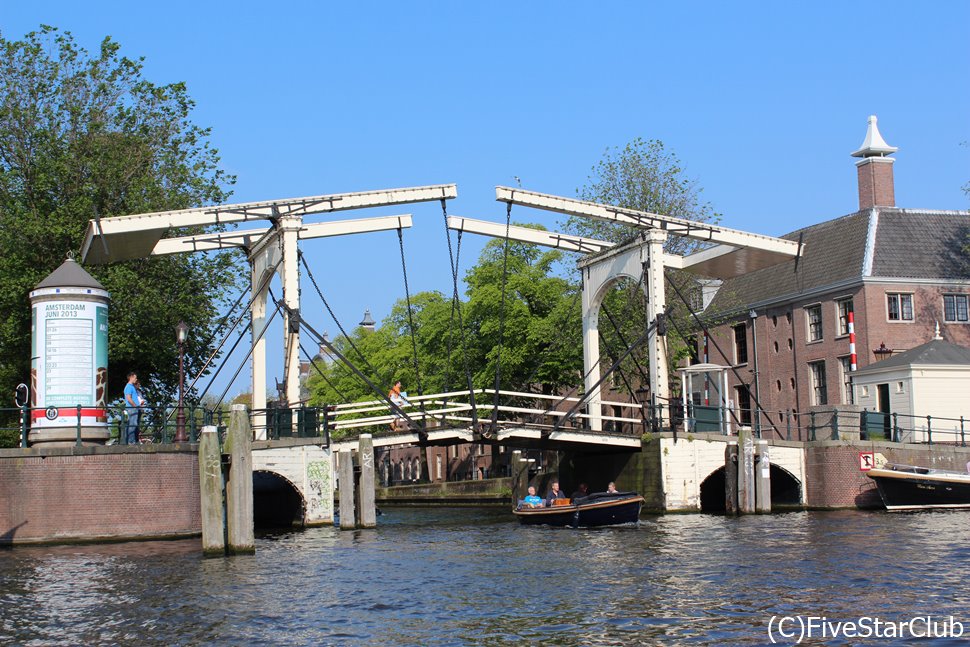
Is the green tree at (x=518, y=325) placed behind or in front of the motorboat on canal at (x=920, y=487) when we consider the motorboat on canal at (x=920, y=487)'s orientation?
in front

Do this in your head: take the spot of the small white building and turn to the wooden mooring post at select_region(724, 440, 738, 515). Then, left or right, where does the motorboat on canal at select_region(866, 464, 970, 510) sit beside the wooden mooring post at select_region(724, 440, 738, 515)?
left

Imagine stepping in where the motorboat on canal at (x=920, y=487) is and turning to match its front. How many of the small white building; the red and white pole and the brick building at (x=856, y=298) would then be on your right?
3

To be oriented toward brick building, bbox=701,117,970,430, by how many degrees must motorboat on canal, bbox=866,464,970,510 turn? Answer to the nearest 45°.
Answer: approximately 90° to its right

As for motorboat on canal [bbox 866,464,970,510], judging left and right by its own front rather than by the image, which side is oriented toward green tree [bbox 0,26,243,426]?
front

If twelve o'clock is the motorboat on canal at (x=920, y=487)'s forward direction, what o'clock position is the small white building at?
The small white building is roughly at 3 o'clock from the motorboat on canal.

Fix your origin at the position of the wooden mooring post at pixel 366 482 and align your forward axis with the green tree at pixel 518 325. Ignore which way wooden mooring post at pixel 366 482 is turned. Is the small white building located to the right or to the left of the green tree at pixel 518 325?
right

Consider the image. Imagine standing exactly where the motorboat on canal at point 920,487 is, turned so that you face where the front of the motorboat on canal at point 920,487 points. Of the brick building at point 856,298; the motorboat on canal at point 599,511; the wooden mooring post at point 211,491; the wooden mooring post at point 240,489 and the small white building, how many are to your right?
2

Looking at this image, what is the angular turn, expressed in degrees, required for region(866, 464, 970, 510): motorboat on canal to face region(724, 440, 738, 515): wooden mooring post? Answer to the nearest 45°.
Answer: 0° — it already faces it

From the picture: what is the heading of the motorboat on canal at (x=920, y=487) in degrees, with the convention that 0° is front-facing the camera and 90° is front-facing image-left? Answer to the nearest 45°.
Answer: approximately 90°

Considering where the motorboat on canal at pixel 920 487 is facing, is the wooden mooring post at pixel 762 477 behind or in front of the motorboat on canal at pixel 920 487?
in front

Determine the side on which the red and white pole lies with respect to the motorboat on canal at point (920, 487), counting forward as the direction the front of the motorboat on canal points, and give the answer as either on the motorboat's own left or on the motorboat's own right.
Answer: on the motorboat's own right

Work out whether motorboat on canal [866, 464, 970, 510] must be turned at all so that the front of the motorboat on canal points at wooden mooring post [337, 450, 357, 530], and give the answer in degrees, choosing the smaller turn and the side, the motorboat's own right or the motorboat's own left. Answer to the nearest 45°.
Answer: approximately 45° to the motorboat's own left

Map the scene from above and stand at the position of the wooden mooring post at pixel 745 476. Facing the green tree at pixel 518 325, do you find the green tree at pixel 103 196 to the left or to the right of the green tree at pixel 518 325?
left

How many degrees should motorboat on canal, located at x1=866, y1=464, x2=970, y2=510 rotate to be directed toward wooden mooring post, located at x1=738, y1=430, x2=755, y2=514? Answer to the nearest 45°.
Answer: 0° — it already faces it
